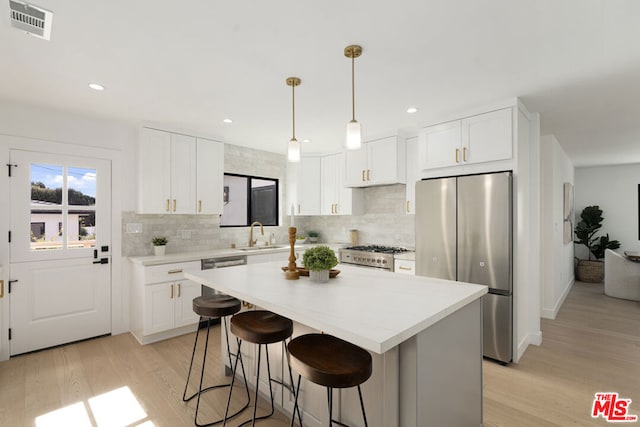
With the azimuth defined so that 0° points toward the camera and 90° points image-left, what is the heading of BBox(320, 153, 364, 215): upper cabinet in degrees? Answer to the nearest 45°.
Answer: approximately 45°

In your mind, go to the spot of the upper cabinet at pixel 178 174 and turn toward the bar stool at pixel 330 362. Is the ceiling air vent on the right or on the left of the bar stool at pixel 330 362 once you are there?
right

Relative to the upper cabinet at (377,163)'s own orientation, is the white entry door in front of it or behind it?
in front

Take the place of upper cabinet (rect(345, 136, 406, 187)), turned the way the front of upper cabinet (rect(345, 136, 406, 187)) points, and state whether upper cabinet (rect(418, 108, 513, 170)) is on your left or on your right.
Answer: on your left

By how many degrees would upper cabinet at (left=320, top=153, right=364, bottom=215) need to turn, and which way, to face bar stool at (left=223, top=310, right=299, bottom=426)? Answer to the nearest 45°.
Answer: approximately 45° to its left

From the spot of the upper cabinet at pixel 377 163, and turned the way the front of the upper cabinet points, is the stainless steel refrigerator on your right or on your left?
on your left

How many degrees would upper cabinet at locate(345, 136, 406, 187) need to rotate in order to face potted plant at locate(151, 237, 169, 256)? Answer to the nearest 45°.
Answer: approximately 45° to its right

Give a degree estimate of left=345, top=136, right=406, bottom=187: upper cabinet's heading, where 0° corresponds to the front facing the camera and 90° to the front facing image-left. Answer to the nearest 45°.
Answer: approximately 45°

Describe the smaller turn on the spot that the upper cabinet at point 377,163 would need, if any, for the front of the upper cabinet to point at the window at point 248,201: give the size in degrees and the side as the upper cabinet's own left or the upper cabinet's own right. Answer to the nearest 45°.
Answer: approximately 45° to the upper cabinet's own right
